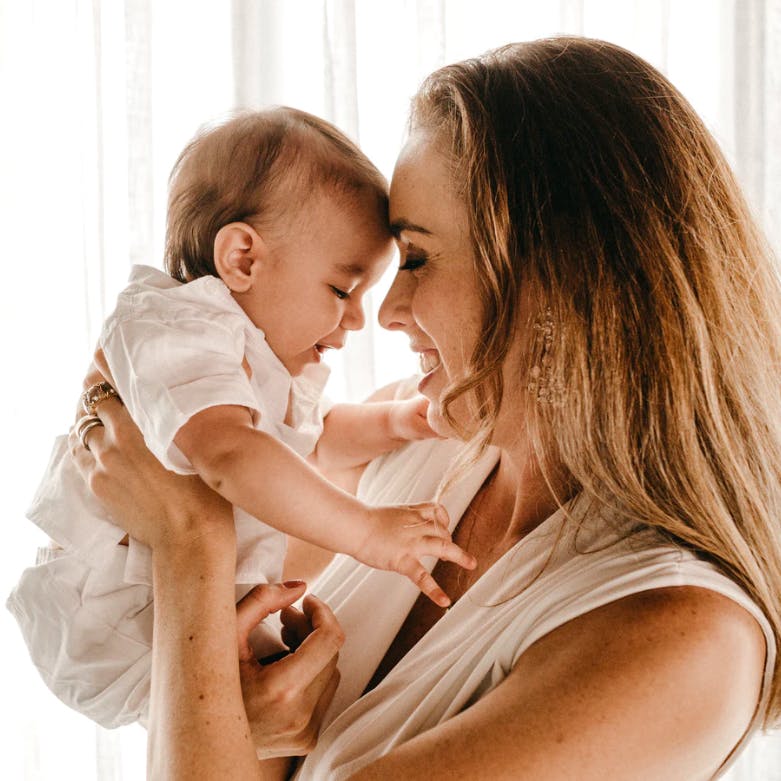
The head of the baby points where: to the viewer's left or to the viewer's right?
to the viewer's right

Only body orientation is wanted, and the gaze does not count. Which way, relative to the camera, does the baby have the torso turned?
to the viewer's right

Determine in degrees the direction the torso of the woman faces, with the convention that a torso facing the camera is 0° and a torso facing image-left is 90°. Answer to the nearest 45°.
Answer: approximately 90°

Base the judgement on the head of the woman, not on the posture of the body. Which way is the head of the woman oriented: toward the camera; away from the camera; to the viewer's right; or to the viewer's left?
to the viewer's left
